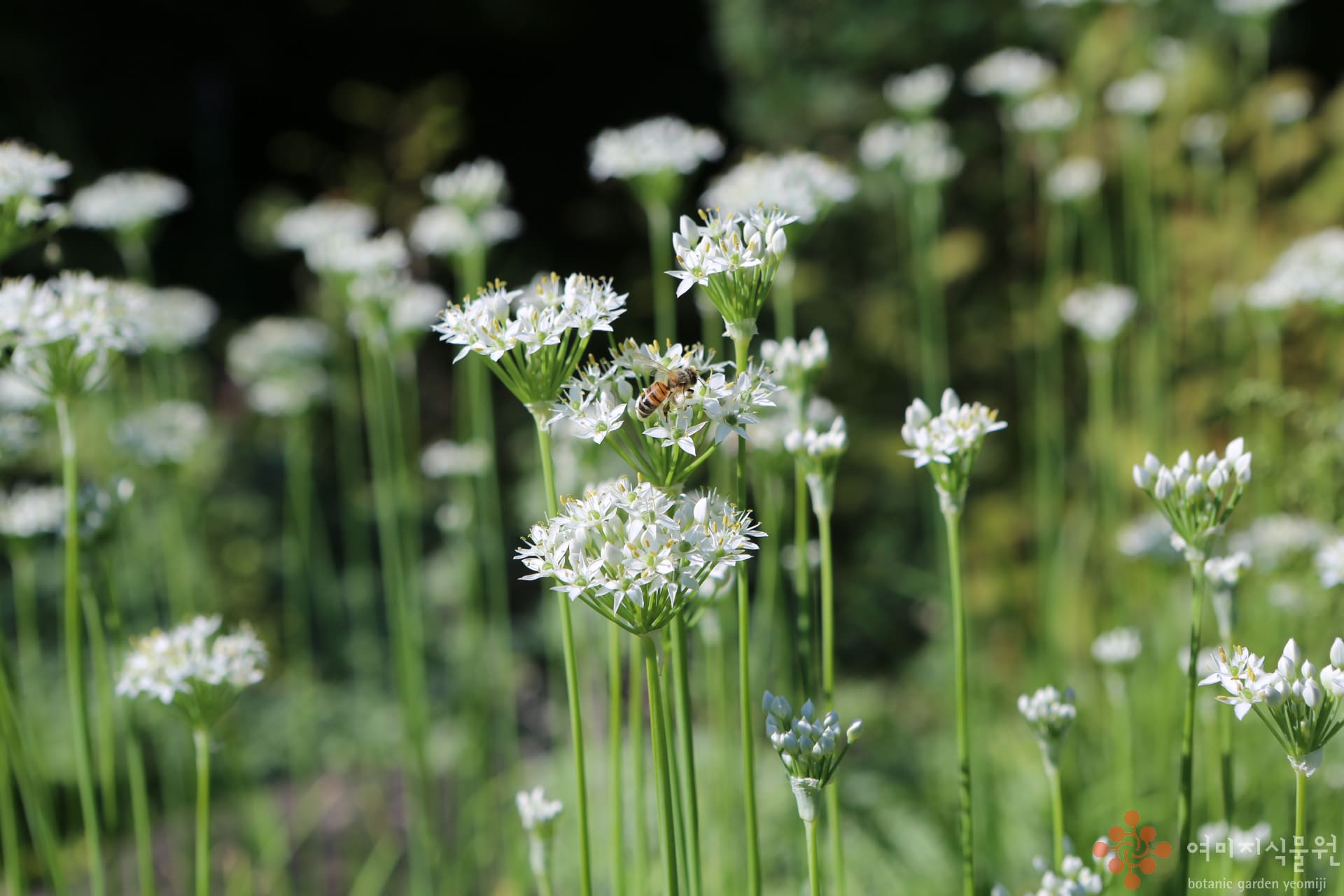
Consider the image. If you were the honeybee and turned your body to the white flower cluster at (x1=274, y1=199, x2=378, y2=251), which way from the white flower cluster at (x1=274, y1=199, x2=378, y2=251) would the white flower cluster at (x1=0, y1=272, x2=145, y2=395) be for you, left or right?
left

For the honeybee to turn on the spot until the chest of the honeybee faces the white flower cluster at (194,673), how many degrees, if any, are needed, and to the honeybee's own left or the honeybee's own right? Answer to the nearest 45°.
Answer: approximately 135° to the honeybee's own left

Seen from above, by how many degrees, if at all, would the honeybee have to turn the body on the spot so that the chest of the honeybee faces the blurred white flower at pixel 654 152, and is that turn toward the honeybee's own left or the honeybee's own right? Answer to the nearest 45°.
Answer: approximately 90° to the honeybee's own left

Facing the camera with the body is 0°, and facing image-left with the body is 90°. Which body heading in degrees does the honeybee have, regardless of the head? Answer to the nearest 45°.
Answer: approximately 270°

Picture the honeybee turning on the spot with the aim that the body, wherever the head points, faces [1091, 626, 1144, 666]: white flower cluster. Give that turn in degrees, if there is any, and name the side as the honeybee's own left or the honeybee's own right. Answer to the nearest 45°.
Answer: approximately 45° to the honeybee's own left

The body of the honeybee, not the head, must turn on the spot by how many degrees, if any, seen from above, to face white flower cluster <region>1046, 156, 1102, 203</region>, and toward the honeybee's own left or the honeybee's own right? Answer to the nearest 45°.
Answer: approximately 45° to the honeybee's own left

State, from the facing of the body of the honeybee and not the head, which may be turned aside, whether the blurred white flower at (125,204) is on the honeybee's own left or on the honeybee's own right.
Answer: on the honeybee's own left

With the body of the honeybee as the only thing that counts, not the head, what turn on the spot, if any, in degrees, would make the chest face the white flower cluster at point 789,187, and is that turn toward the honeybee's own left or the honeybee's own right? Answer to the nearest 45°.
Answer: approximately 90° to the honeybee's own left

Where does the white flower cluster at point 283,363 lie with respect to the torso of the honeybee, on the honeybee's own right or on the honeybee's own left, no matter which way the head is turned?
on the honeybee's own left
